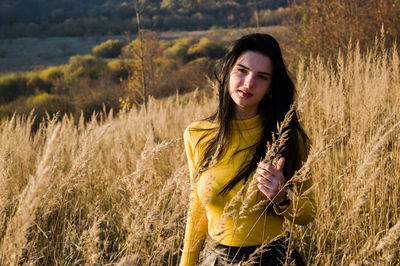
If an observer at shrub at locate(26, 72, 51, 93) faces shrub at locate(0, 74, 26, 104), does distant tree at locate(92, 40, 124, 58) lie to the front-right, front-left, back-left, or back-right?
back-right

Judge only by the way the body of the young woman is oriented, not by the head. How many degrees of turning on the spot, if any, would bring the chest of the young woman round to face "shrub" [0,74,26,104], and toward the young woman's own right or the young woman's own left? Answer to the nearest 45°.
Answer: approximately 135° to the young woman's own right

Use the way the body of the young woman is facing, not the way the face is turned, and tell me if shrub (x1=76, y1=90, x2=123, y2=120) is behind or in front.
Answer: behind

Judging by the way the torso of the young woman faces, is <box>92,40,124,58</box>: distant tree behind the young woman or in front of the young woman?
behind

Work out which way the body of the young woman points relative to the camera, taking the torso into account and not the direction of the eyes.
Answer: toward the camera

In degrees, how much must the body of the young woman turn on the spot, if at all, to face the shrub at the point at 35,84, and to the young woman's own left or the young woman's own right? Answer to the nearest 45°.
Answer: approximately 135° to the young woman's own right

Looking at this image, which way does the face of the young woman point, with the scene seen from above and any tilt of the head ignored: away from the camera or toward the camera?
toward the camera

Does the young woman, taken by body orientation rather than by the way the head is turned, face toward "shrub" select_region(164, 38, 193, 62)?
no

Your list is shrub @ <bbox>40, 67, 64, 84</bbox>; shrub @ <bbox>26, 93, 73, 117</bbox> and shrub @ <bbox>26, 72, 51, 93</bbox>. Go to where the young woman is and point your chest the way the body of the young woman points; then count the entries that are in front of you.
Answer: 0

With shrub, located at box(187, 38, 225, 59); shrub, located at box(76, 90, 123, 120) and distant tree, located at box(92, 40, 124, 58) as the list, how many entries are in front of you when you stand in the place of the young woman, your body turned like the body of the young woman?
0

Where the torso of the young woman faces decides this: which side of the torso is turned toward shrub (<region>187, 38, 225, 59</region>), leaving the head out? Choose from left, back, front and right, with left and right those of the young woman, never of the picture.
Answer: back
